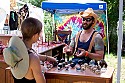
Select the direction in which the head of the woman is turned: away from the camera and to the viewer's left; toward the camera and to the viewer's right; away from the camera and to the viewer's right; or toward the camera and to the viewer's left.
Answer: away from the camera and to the viewer's right

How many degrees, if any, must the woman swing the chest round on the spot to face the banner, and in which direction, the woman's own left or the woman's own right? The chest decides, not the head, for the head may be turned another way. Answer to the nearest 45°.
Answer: approximately 45° to the woman's own left

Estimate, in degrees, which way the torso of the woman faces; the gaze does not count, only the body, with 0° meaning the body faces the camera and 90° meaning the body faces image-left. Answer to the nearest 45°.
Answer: approximately 225°

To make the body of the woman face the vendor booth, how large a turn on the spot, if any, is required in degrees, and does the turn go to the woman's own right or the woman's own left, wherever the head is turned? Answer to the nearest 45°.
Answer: approximately 45° to the woman's own left
